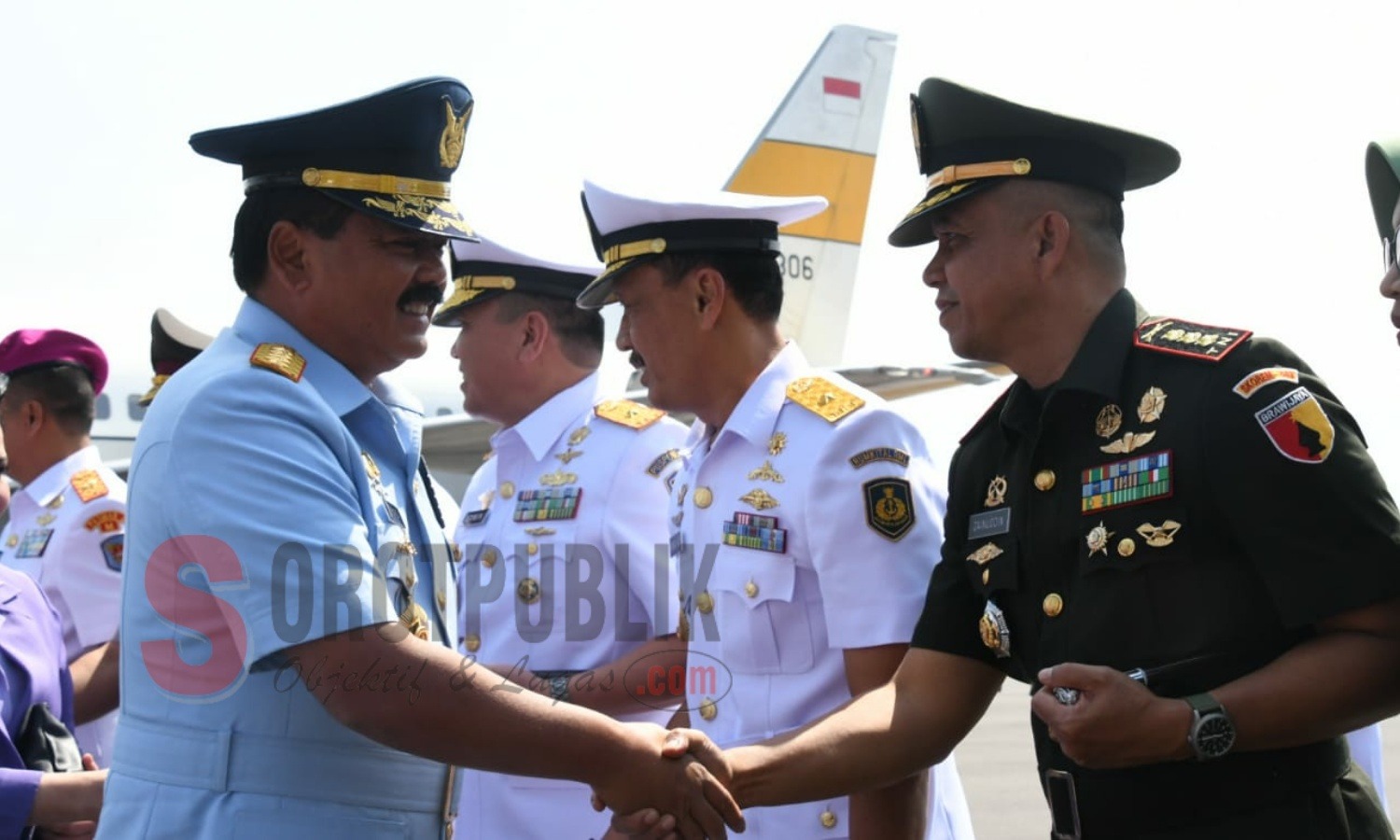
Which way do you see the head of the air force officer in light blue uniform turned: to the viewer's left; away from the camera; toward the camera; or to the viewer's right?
to the viewer's right

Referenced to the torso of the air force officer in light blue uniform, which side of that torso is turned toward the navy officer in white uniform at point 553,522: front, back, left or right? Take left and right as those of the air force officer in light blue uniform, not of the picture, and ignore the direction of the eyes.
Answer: left

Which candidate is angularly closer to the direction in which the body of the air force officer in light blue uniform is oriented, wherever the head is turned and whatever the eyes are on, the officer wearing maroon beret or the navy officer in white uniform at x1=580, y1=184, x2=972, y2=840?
the navy officer in white uniform

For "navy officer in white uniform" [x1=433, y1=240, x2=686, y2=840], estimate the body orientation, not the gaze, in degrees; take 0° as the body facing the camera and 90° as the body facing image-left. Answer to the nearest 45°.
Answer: approximately 45°

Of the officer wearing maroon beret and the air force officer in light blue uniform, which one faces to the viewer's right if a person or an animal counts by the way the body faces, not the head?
the air force officer in light blue uniform

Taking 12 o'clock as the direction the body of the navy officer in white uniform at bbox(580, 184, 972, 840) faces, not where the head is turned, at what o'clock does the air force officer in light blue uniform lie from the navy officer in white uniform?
The air force officer in light blue uniform is roughly at 12 o'clock from the navy officer in white uniform.

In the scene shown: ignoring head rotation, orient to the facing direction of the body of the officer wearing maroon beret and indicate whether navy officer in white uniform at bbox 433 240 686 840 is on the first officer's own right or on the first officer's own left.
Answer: on the first officer's own left

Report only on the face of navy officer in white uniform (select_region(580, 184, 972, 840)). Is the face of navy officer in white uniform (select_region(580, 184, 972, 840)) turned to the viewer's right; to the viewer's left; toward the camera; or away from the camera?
to the viewer's left

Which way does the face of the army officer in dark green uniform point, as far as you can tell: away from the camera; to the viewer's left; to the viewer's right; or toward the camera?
to the viewer's left
